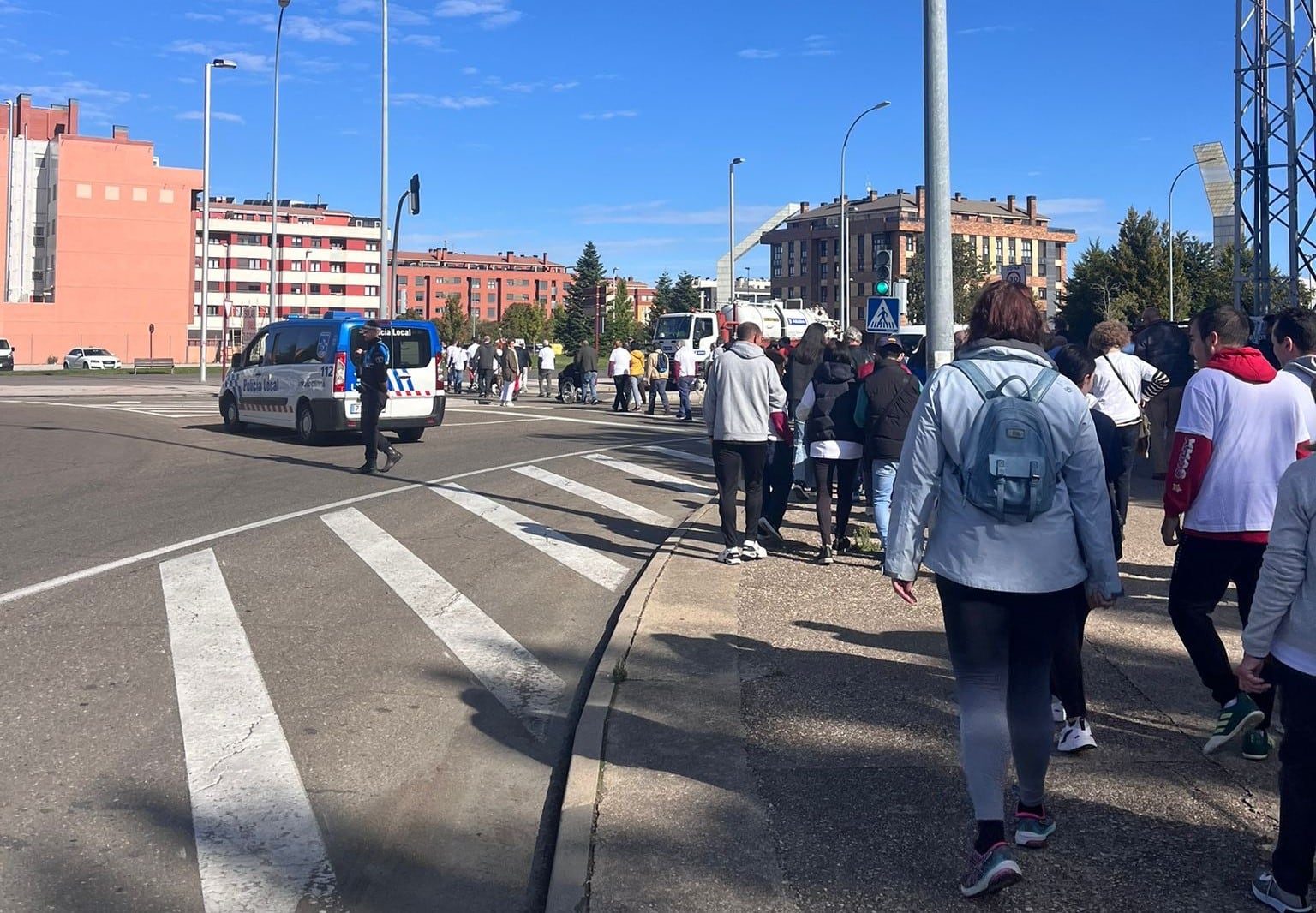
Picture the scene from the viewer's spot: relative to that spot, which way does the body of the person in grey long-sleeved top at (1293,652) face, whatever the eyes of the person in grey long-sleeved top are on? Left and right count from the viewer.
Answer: facing away from the viewer and to the left of the viewer

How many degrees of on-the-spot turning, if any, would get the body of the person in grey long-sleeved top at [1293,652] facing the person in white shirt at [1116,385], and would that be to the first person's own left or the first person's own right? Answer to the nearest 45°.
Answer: approximately 45° to the first person's own right

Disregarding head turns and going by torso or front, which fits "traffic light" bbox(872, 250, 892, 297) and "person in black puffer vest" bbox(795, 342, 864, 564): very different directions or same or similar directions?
very different directions

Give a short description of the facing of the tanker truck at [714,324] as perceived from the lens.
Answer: facing the viewer and to the left of the viewer

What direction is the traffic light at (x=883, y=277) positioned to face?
toward the camera

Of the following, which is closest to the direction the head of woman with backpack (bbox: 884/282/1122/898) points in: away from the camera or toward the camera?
away from the camera

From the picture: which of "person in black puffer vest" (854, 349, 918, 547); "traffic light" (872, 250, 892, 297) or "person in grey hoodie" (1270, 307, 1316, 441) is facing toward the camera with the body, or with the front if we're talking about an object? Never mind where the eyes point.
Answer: the traffic light

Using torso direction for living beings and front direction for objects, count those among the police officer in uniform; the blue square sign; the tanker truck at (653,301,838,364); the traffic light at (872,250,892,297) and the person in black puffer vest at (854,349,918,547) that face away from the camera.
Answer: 1

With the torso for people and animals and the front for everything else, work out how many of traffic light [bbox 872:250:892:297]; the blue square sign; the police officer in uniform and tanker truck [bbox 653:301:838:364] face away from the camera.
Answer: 0

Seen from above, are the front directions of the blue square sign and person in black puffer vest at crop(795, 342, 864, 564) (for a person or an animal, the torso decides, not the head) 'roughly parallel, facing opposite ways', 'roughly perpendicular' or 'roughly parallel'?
roughly parallel, facing opposite ways

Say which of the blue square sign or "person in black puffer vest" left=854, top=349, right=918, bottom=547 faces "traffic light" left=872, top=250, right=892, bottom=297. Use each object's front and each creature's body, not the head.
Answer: the person in black puffer vest

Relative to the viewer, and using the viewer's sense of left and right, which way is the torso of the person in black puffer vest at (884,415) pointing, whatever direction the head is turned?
facing away from the viewer

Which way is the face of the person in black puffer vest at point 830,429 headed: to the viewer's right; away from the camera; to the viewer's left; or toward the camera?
away from the camera

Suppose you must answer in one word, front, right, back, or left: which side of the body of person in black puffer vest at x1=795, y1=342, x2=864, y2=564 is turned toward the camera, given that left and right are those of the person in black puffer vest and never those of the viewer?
back
